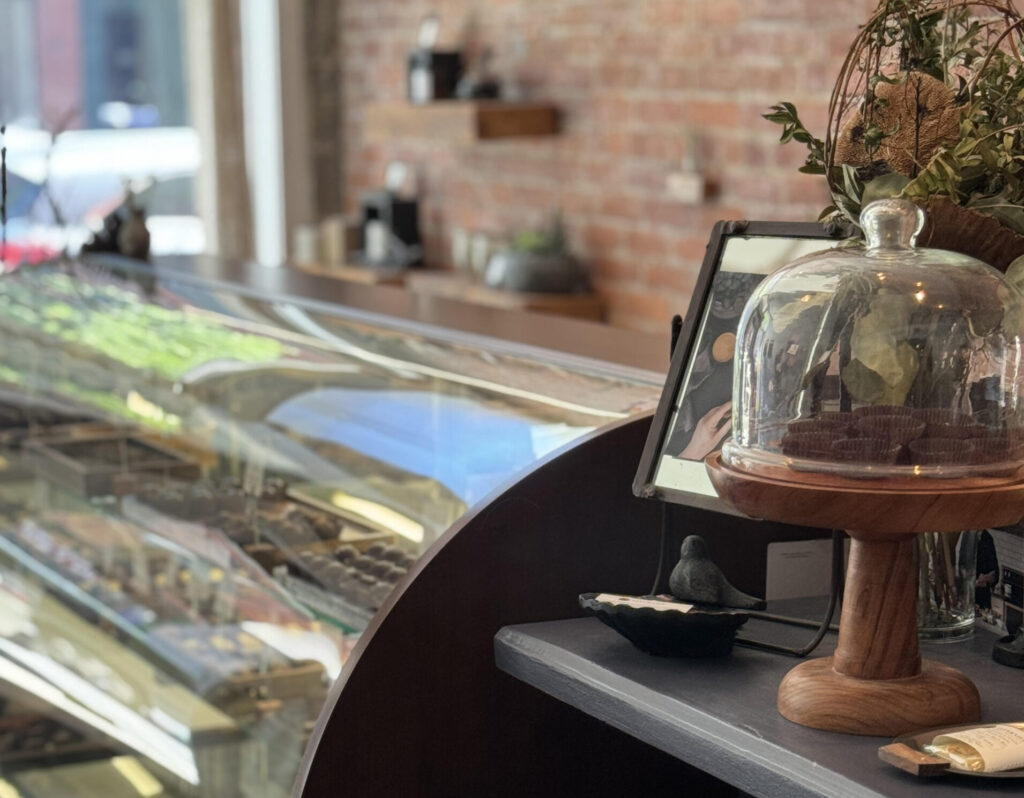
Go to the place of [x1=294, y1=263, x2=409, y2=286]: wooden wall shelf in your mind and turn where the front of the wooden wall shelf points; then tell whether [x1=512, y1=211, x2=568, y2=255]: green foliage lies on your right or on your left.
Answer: on your left

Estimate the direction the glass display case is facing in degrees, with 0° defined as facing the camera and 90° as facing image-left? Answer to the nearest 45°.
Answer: approximately 45°

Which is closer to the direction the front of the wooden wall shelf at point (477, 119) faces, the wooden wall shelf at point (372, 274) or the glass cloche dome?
the glass cloche dome

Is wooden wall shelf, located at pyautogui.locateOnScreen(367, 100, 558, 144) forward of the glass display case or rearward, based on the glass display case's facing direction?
rearward

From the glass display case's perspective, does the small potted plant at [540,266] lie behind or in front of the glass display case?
behind

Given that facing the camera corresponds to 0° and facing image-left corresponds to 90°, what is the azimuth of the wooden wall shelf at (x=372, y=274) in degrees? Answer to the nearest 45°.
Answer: approximately 45°

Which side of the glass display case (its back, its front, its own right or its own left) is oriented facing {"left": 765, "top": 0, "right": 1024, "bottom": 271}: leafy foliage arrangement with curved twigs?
left

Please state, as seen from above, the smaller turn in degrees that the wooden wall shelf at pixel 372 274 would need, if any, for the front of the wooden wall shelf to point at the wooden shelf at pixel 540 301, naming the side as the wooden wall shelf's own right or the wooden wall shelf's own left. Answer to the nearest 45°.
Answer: approximately 90° to the wooden wall shelf's own left

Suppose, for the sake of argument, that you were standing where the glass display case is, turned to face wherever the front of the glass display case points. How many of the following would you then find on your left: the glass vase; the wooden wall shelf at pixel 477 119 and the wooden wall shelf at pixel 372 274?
1

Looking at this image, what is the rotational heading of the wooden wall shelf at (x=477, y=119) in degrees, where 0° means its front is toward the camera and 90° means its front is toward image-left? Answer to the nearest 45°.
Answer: approximately 45°

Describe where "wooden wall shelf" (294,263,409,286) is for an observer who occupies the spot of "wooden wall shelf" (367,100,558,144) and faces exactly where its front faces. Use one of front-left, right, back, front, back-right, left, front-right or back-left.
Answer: right
